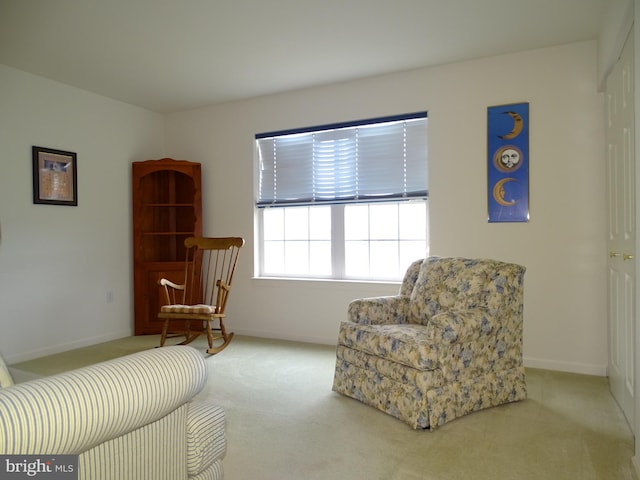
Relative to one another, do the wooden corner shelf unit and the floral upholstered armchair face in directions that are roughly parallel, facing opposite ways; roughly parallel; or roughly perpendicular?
roughly perpendicular

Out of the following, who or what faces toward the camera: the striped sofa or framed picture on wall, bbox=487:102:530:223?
the framed picture on wall

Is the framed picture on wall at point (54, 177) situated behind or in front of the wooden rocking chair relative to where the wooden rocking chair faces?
in front

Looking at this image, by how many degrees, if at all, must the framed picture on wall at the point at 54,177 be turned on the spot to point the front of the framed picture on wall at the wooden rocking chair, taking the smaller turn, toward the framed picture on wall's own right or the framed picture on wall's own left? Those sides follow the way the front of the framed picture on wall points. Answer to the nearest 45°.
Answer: approximately 45° to the framed picture on wall's own left

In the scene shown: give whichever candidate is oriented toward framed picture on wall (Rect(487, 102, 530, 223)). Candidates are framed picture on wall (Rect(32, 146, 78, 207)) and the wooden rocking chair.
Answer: framed picture on wall (Rect(32, 146, 78, 207))

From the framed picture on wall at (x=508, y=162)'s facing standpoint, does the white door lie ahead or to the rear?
ahead

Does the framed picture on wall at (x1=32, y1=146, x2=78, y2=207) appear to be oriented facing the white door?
yes

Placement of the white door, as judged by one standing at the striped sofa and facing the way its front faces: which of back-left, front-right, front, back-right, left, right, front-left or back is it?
front-right

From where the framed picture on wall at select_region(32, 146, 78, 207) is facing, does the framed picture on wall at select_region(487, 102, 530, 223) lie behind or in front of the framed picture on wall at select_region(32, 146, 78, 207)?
in front

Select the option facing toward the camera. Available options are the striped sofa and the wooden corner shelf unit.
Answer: the wooden corner shelf unit

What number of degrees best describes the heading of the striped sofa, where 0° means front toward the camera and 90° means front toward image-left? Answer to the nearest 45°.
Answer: approximately 225°

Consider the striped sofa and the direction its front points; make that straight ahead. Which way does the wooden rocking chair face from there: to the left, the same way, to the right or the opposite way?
the opposite way

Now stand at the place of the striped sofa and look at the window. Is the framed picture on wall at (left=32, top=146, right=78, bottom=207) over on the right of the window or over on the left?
left

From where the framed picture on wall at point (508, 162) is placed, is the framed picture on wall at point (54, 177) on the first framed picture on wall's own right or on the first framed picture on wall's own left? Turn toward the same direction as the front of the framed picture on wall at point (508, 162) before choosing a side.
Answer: on the first framed picture on wall's own right

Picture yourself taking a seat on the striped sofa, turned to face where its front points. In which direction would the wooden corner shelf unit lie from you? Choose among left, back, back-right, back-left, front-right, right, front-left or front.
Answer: front-left

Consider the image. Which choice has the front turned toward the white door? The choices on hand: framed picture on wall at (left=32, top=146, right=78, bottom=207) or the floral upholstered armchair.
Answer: the framed picture on wall

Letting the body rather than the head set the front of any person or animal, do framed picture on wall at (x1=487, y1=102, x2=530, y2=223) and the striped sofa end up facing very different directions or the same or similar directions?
very different directions

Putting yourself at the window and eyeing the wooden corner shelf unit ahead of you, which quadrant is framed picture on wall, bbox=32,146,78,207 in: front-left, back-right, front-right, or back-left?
front-left

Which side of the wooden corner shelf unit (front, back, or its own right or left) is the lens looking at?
front

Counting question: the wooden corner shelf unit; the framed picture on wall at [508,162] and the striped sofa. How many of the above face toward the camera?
2
